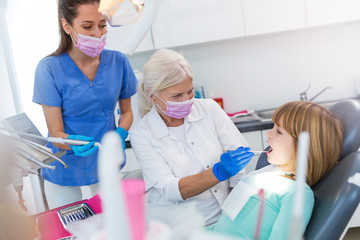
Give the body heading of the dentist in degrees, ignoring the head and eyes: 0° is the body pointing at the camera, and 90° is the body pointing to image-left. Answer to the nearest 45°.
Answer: approximately 315°

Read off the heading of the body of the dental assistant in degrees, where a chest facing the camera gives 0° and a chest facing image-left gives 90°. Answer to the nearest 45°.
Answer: approximately 315°

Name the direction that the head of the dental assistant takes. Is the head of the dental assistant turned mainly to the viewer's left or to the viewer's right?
to the viewer's right

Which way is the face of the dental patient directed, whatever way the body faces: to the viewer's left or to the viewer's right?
to the viewer's left

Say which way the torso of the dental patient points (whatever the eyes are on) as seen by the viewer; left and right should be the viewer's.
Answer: facing to the left of the viewer

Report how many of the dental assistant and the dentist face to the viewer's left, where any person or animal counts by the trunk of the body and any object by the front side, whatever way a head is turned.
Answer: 0
